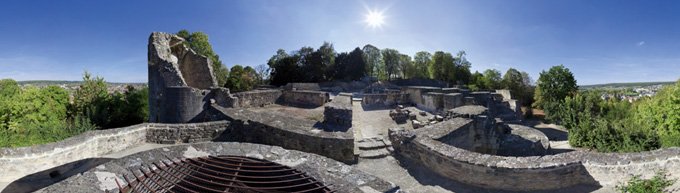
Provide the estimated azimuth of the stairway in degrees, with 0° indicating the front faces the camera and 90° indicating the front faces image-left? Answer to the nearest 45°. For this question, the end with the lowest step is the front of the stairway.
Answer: approximately 0°

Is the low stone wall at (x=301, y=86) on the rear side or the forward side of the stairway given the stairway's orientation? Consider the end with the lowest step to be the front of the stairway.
on the rear side

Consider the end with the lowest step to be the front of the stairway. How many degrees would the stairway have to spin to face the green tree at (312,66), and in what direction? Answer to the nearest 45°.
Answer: approximately 180°

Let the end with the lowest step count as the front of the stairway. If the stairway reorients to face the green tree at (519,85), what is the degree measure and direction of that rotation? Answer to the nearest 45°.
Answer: approximately 135° to its left

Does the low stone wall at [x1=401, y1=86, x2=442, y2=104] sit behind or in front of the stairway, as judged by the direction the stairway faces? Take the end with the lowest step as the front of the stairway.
behind

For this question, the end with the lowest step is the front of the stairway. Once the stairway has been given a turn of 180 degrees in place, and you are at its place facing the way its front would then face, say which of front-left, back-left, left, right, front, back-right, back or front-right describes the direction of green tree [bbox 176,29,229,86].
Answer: front-left

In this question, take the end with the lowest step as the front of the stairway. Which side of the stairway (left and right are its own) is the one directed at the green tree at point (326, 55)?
back

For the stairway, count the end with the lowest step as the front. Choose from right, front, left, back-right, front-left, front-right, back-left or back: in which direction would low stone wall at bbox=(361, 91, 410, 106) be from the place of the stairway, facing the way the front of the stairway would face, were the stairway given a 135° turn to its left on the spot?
front-left
